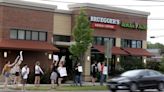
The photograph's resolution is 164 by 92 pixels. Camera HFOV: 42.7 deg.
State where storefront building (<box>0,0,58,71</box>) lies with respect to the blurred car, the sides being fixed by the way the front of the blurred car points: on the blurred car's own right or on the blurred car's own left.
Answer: on the blurred car's own right

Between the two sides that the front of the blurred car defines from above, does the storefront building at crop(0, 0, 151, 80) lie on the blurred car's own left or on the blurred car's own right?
on the blurred car's own right

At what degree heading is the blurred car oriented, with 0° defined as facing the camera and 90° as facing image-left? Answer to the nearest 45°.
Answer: approximately 45°

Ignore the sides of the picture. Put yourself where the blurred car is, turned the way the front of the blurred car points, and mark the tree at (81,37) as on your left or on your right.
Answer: on your right
